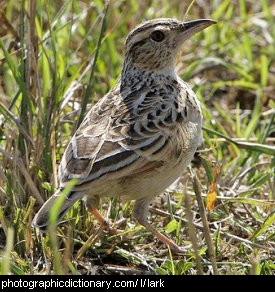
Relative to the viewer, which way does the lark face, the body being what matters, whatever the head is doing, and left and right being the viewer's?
facing to the right of the viewer
